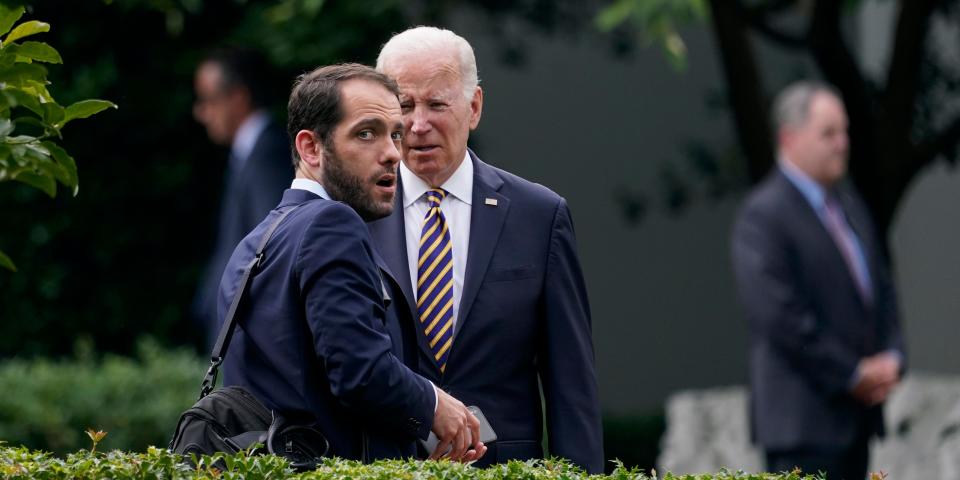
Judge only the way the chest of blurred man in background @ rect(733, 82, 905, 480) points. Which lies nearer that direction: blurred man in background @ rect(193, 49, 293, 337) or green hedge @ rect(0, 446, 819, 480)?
the green hedge

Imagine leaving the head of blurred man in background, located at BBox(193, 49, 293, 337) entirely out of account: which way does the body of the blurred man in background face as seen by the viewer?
to the viewer's left

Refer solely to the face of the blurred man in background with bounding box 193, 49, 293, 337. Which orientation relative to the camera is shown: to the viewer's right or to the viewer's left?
to the viewer's left

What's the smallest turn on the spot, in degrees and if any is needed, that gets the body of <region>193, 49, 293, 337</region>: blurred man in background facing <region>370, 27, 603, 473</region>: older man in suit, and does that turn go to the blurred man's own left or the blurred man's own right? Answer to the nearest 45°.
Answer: approximately 90° to the blurred man's own left

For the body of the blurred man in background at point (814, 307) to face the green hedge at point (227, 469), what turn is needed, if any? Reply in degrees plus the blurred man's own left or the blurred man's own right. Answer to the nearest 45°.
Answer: approximately 45° to the blurred man's own right

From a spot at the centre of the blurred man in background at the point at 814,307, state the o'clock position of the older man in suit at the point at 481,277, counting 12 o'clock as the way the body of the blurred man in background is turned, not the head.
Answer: The older man in suit is roughly at 2 o'clock from the blurred man in background.

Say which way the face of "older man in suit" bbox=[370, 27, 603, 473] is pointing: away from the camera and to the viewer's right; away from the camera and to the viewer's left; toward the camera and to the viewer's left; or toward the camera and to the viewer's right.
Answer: toward the camera and to the viewer's left

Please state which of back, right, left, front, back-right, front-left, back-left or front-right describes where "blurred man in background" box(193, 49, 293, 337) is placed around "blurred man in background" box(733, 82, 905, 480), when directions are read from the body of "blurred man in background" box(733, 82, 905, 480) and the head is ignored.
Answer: back-right

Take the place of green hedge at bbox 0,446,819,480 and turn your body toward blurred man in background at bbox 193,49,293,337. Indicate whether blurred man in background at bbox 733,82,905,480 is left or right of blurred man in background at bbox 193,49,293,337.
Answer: right
